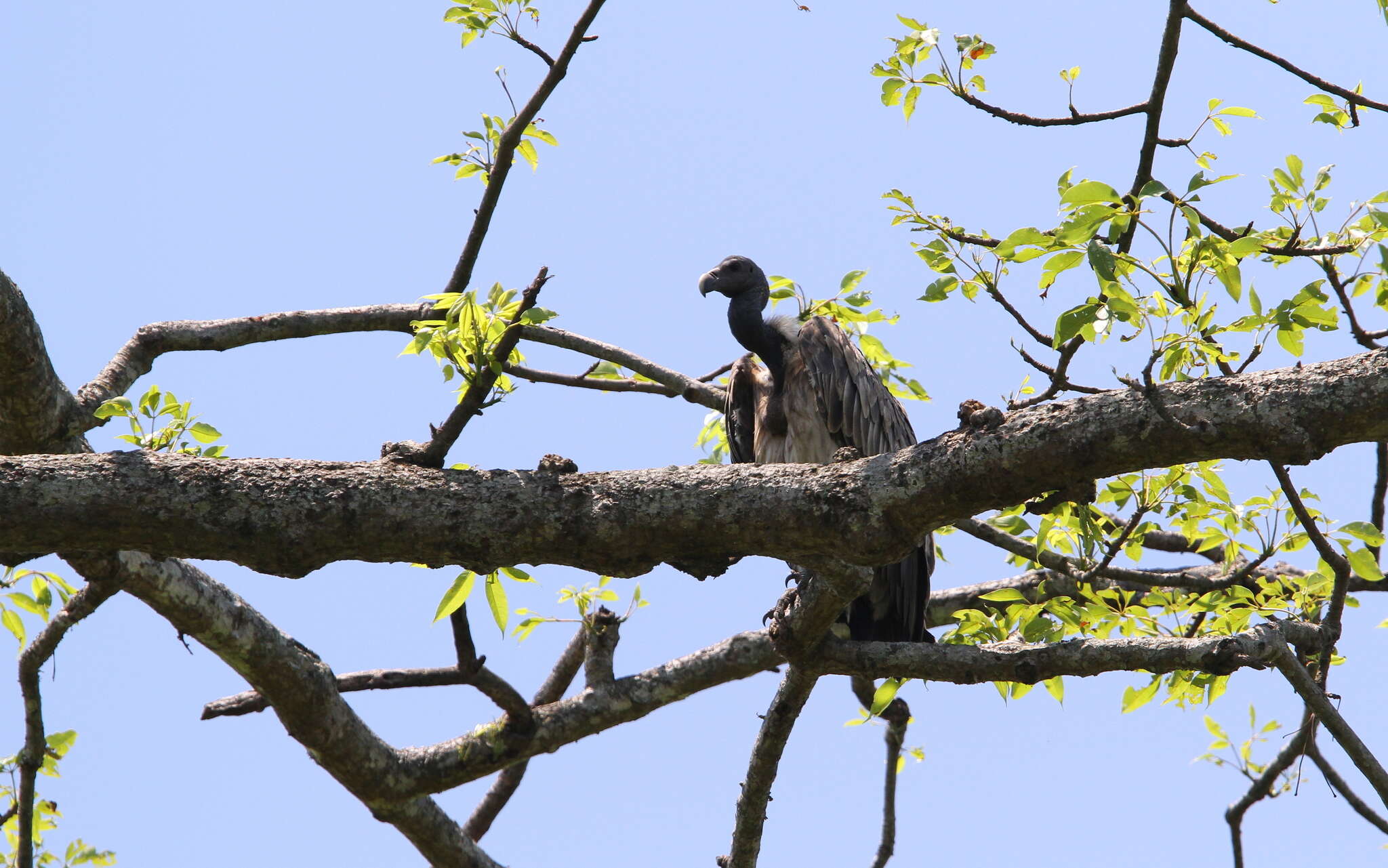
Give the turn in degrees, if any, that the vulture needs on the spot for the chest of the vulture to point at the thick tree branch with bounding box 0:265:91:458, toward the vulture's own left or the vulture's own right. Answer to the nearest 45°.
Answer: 0° — it already faces it

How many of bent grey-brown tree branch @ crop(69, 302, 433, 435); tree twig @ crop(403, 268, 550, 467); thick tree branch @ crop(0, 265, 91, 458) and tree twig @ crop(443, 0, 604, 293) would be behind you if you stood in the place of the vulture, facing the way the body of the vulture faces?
0

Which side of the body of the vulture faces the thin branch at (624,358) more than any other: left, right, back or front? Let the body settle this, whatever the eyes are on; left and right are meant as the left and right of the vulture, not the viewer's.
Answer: front

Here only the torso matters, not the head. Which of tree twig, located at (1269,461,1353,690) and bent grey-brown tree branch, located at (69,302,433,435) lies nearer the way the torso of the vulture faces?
the bent grey-brown tree branch

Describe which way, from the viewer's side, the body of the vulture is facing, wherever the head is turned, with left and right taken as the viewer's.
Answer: facing the viewer and to the left of the viewer

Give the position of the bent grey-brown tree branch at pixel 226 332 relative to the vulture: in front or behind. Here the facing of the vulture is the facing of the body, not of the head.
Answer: in front

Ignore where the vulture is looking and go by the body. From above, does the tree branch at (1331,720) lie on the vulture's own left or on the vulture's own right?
on the vulture's own left

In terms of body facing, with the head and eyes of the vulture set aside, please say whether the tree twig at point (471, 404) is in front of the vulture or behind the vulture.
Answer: in front
